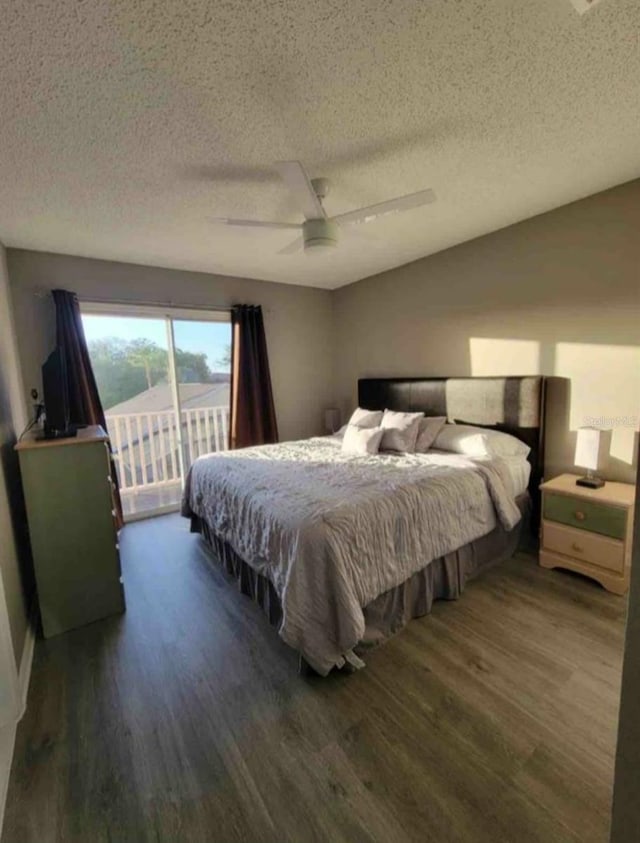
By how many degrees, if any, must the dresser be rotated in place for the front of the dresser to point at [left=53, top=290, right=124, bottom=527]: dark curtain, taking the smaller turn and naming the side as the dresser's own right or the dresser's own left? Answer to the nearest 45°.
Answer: approximately 90° to the dresser's own left

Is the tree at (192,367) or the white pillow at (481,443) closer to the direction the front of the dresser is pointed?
the white pillow

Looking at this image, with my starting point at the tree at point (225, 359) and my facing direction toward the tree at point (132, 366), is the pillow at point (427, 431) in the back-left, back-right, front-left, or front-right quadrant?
back-left

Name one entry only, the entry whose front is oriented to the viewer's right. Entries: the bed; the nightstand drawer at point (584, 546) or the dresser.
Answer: the dresser

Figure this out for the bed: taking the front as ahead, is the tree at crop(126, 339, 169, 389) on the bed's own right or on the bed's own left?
on the bed's own right

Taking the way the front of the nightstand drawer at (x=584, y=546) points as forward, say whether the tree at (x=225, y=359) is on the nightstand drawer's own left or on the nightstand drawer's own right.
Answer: on the nightstand drawer's own right

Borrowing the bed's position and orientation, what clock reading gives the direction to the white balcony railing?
The white balcony railing is roughly at 3 o'clock from the bed.

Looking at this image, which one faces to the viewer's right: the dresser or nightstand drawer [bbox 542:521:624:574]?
the dresser

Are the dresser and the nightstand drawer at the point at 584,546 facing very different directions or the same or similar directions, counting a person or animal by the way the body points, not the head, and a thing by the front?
very different directions

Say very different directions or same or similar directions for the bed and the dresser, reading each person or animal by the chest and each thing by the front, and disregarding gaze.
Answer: very different directions

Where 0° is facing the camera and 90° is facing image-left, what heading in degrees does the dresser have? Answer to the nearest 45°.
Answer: approximately 270°
